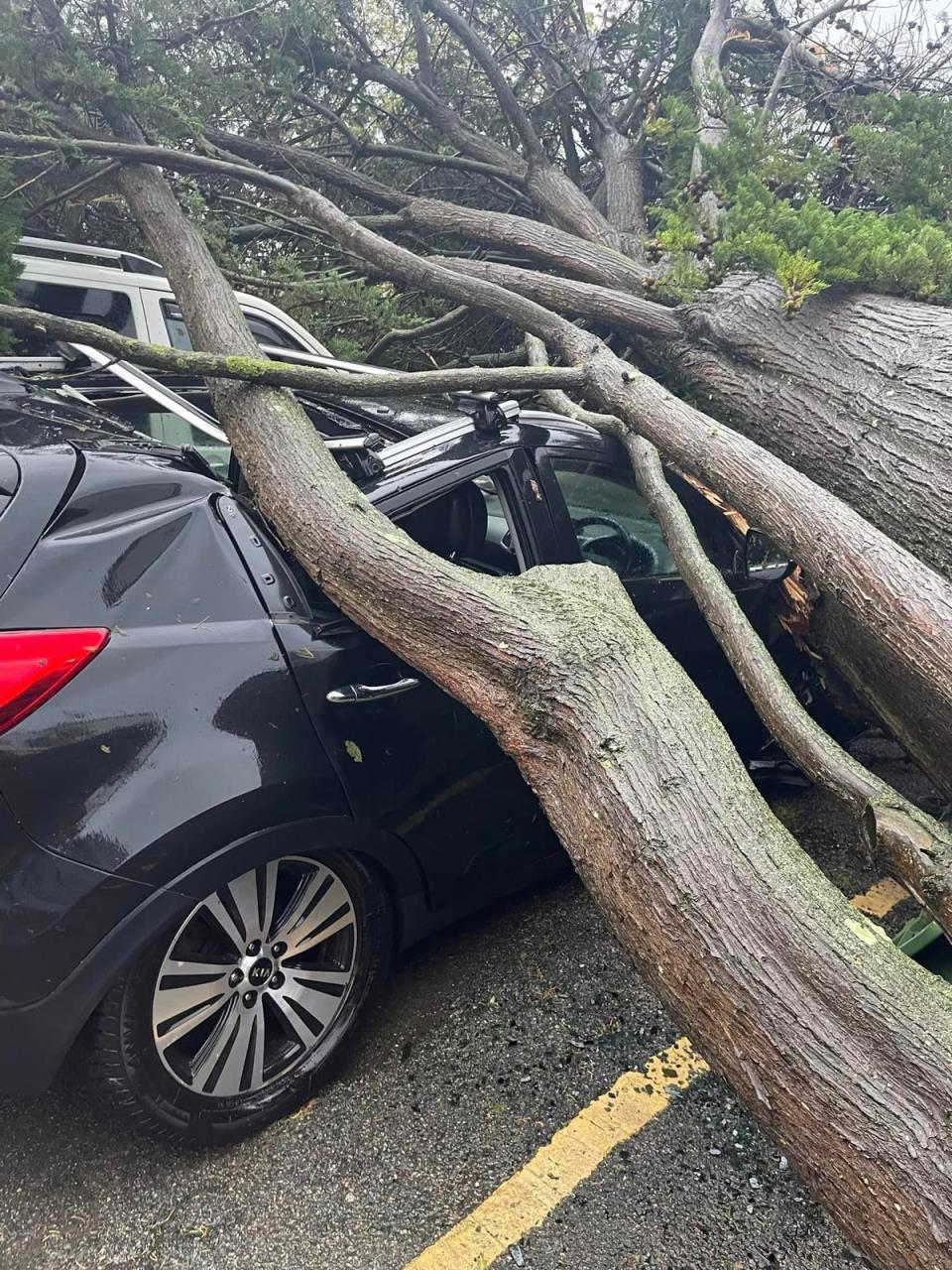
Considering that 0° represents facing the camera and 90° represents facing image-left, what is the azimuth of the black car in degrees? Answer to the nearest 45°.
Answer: approximately 225°
